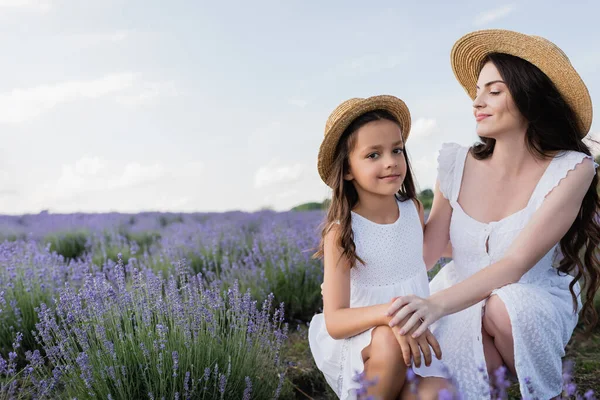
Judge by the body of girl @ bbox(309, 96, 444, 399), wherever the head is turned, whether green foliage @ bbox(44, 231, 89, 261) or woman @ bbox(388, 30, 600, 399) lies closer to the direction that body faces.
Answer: the woman

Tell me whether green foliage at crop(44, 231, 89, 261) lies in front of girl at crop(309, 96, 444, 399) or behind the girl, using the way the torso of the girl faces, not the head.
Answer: behind

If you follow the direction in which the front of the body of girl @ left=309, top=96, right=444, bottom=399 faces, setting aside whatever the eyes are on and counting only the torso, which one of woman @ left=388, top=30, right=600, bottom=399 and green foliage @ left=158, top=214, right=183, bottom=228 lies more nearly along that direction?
the woman

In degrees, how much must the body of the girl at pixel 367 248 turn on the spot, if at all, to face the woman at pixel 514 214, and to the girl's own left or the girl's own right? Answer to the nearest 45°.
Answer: approximately 90° to the girl's own left

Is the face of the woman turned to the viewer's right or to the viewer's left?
to the viewer's left

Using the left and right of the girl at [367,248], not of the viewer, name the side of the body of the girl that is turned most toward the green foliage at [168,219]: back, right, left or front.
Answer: back

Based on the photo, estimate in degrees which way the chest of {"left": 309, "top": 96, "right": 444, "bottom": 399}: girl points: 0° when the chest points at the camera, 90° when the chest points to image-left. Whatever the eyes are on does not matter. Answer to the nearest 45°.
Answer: approximately 315°
